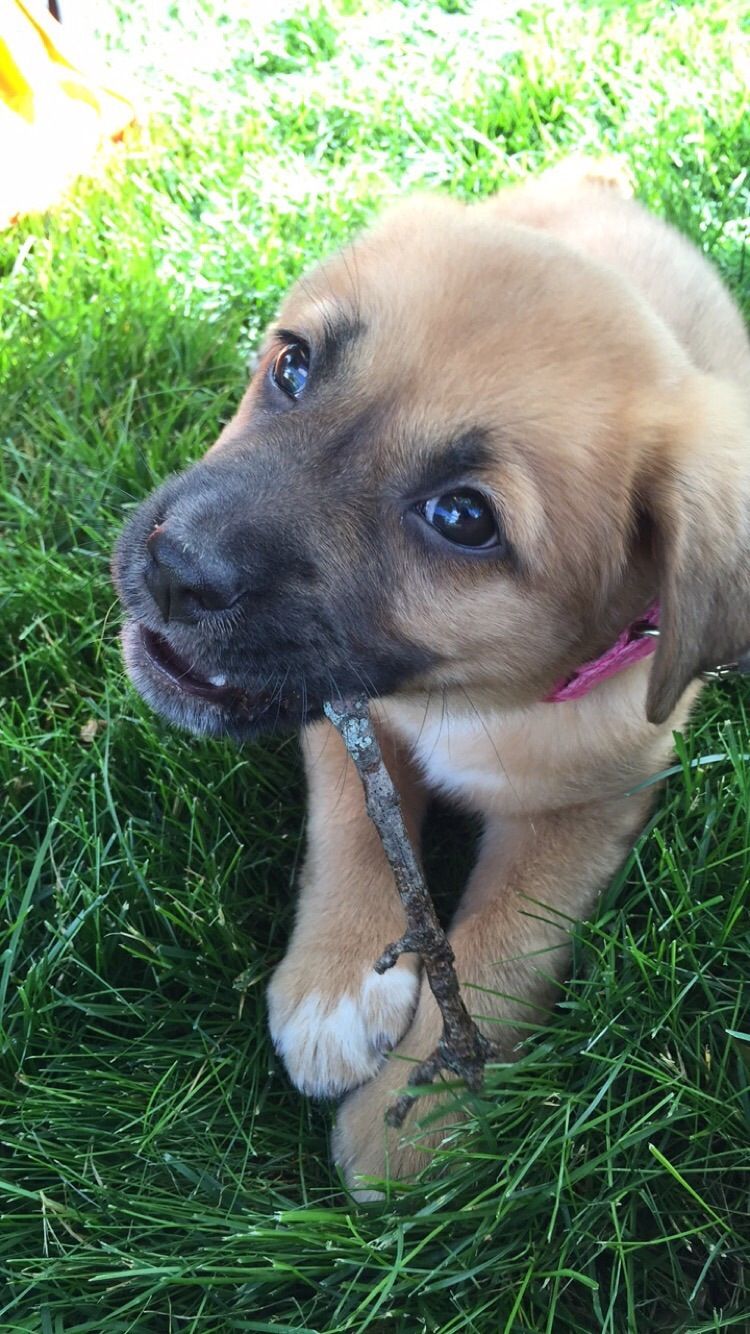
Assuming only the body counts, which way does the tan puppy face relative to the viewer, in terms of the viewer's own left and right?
facing the viewer and to the left of the viewer

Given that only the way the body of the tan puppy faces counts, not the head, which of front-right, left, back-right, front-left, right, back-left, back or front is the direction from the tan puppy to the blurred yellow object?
right
